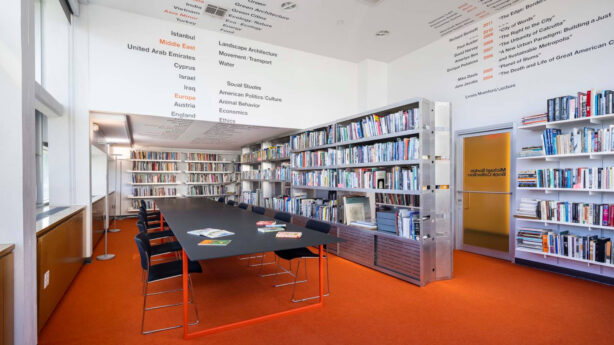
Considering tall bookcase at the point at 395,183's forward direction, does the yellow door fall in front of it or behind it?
behind

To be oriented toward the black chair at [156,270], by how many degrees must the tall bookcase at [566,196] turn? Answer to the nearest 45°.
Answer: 0° — it already faces it

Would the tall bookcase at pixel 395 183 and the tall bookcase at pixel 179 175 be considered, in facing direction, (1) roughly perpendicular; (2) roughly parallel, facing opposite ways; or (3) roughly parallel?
roughly perpendicular

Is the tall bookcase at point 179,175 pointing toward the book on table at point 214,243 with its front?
yes

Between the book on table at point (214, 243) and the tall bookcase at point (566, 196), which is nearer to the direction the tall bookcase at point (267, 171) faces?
the book on table

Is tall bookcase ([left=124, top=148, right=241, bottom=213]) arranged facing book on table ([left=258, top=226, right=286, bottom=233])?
yes

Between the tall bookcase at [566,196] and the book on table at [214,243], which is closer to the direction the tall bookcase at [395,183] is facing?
the book on table

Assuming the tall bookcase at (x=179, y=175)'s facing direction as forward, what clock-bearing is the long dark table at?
The long dark table is roughly at 12 o'clock from the tall bookcase.

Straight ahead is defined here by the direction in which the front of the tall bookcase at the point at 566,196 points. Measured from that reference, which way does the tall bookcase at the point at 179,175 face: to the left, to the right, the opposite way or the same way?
to the left

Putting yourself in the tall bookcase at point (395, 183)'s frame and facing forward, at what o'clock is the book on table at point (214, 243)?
The book on table is roughly at 12 o'clock from the tall bookcase.

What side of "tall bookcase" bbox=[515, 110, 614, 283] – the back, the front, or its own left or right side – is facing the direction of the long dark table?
front

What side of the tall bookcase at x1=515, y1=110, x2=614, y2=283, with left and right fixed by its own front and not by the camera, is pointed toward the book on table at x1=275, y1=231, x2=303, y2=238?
front
